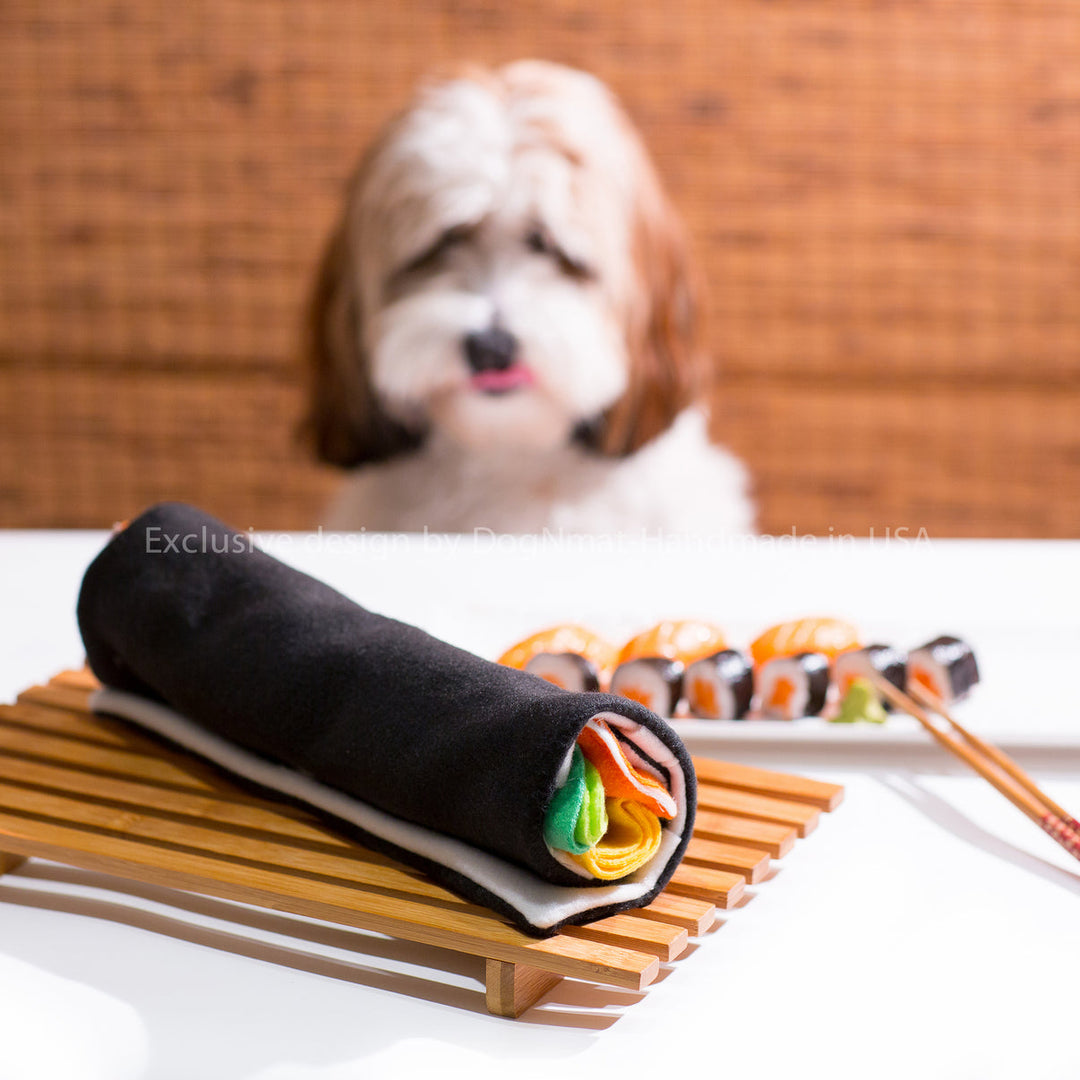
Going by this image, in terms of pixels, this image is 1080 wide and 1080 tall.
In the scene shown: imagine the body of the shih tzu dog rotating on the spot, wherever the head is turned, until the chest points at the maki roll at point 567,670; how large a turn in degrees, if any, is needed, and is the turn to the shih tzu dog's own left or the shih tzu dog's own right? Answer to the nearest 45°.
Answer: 0° — it already faces it

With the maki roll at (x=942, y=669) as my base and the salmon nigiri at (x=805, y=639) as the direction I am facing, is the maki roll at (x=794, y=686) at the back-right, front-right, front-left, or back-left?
front-left

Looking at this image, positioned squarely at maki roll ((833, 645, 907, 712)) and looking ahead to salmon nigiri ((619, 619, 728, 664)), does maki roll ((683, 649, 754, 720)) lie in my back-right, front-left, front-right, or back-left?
front-left

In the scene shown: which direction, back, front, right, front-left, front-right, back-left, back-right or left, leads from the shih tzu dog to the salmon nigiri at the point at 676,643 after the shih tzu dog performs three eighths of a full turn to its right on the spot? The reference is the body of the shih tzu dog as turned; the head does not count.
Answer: back-left

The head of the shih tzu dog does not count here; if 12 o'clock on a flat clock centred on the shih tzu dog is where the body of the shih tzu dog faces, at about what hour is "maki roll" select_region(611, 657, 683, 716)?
The maki roll is roughly at 12 o'clock from the shih tzu dog.

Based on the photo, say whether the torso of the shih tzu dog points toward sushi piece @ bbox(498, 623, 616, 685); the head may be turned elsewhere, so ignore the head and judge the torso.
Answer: yes

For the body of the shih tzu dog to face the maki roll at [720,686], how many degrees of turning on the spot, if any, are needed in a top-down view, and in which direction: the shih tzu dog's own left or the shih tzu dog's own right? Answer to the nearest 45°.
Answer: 0° — it already faces it

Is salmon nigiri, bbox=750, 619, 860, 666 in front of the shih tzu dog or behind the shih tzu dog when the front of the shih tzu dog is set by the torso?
in front

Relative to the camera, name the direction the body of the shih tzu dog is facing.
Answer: toward the camera

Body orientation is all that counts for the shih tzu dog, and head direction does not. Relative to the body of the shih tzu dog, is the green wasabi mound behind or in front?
in front

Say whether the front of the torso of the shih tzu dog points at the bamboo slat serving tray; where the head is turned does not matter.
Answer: yes

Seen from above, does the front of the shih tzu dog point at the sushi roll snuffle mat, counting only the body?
yes
